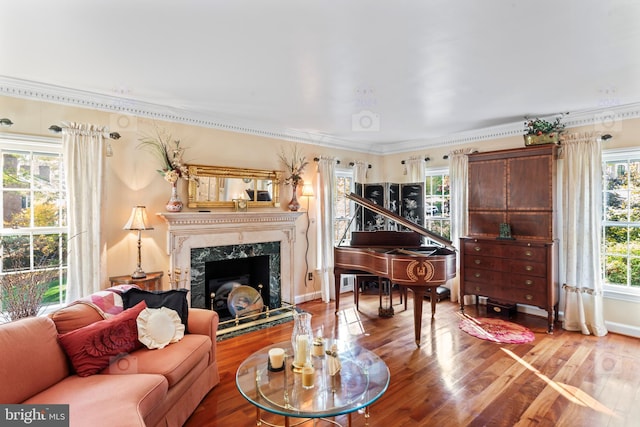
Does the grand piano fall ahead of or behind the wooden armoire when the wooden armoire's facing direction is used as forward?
ahead

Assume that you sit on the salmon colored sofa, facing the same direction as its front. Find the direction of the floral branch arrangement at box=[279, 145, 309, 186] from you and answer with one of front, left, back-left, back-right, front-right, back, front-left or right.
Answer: left

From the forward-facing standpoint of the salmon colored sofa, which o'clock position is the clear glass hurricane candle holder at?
The clear glass hurricane candle holder is roughly at 11 o'clock from the salmon colored sofa.

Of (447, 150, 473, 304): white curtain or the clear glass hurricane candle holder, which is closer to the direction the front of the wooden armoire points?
the clear glass hurricane candle holder

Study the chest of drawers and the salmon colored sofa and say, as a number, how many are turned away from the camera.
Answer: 0

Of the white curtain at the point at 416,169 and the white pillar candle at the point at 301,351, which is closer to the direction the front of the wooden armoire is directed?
the white pillar candle

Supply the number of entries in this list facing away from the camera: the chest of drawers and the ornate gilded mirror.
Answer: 0

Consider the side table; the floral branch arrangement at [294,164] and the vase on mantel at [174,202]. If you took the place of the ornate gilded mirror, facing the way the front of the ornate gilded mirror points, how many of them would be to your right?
2

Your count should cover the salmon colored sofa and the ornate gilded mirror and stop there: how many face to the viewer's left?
0

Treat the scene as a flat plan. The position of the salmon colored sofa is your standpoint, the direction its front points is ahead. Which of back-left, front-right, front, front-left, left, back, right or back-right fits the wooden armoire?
front-left

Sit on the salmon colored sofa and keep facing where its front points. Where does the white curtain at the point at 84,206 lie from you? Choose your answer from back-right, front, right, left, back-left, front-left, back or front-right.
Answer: back-left

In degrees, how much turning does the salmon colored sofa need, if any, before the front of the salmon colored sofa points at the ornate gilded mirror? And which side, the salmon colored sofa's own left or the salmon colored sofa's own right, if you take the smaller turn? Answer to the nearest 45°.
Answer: approximately 90° to the salmon colored sofa's own left

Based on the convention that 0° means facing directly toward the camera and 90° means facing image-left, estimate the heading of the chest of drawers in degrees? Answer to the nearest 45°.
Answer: approximately 45°

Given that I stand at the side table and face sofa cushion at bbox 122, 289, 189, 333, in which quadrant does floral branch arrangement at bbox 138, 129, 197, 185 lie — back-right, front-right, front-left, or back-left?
back-left
